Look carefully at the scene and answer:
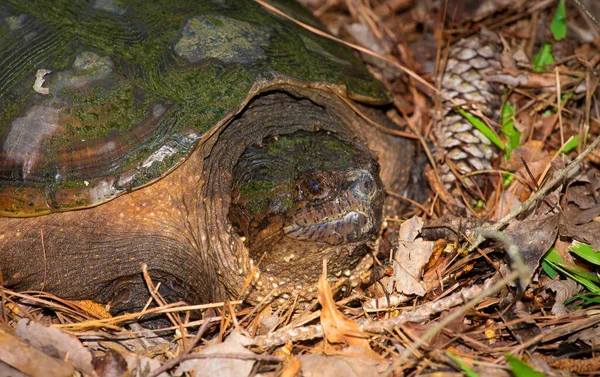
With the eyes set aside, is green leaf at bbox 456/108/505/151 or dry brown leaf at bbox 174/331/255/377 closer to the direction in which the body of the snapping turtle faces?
the dry brown leaf

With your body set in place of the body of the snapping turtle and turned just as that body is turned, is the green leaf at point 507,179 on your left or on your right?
on your left

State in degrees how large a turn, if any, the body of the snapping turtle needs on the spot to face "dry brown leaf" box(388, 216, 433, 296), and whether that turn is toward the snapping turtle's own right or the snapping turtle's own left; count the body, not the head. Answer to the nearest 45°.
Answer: approximately 45° to the snapping turtle's own left

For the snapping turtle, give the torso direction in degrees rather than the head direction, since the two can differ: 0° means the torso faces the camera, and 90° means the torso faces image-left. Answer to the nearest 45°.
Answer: approximately 315°

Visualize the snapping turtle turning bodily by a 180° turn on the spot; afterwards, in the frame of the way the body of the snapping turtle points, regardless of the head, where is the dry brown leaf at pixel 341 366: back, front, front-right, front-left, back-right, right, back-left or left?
back

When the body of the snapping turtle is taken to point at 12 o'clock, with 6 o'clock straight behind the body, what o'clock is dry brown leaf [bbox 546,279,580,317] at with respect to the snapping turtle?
The dry brown leaf is roughly at 11 o'clock from the snapping turtle.

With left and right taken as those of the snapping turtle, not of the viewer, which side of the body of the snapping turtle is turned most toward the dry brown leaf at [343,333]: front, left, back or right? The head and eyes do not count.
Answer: front

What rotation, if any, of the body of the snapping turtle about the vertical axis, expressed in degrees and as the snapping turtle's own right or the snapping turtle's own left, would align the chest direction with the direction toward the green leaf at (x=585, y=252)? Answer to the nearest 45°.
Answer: approximately 45° to the snapping turtle's own left

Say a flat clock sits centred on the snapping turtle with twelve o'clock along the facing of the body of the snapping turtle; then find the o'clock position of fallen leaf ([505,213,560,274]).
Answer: The fallen leaf is roughly at 11 o'clock from the snapping turtle.

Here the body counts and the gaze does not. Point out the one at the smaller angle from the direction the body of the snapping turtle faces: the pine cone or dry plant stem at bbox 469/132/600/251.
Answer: the dry plant stem
